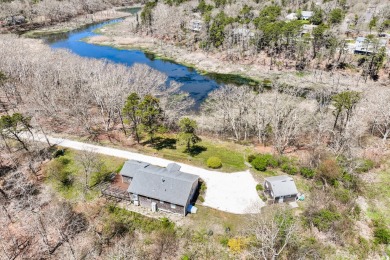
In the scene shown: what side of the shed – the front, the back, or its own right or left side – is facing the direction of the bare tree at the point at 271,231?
front

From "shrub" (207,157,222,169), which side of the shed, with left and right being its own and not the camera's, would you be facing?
right

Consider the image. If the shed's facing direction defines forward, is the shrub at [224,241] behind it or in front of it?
in front

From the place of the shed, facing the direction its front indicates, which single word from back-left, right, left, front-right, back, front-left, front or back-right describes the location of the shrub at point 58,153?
right

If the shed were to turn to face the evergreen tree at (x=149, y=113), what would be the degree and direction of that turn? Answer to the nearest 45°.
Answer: approximately 90° to its right

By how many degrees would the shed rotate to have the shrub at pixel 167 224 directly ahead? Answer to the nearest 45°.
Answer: approximately 45° to its right

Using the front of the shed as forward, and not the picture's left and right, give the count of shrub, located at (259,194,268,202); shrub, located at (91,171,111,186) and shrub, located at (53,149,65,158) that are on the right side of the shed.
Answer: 3

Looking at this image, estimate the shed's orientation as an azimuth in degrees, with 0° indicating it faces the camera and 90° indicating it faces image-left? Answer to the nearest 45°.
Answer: approximately 0°

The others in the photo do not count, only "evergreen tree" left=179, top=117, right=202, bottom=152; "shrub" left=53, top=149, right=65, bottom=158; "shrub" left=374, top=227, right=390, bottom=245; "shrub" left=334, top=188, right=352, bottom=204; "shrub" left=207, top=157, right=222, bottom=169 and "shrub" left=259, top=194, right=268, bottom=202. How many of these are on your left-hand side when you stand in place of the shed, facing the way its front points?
2

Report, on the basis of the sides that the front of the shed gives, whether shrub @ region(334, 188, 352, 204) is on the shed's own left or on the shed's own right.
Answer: on the shed's own left

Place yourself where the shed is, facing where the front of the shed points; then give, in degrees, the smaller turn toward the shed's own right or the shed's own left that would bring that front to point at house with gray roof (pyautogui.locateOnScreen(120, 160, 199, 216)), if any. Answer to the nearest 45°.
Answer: approximately 90° to the shed's own right
